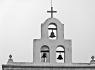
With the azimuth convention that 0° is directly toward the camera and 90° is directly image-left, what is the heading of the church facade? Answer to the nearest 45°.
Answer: approximately 0°
